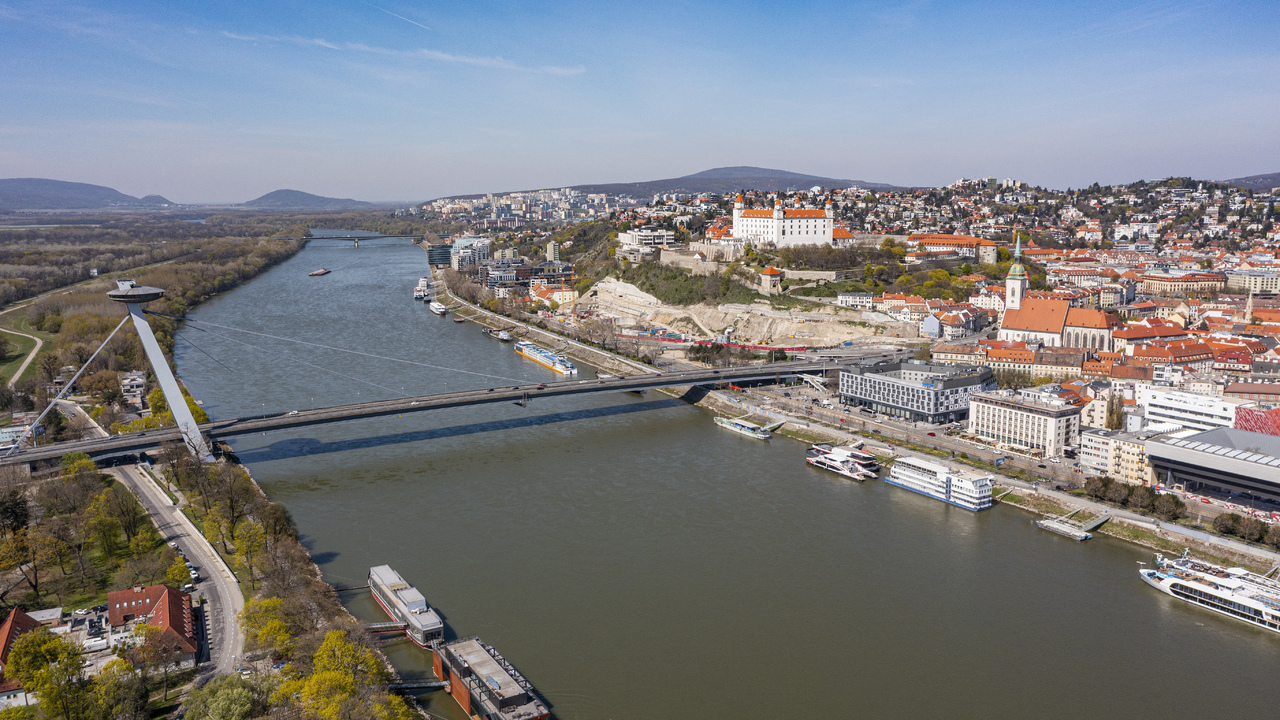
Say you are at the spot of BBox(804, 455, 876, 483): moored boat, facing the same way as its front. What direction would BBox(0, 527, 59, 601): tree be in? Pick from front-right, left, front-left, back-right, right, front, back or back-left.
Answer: left

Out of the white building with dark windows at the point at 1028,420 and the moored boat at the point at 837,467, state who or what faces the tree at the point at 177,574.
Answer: the white building with dark windows

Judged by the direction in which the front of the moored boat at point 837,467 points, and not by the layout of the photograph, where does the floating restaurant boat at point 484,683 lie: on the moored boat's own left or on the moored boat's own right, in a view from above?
on the moored boat's own left

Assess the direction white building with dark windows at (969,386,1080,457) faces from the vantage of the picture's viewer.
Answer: facing the viewer and to the left of the viewer

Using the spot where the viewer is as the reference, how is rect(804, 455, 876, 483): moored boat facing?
facing away from the viewer and to the left of the viewer

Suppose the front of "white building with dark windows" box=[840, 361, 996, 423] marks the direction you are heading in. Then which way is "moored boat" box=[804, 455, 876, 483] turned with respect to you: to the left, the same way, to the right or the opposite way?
to the right

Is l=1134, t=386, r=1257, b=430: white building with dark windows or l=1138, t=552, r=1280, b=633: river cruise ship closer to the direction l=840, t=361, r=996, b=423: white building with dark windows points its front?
the river cruise ship

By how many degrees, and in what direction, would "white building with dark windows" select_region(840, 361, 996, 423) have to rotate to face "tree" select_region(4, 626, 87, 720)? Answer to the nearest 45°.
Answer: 0° — it already faces it

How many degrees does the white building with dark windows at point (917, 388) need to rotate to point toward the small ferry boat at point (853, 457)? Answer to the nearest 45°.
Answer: approximately 45° to its left

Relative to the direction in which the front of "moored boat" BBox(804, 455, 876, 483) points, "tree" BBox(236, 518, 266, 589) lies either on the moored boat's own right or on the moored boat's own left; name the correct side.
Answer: on the moored boat's own left

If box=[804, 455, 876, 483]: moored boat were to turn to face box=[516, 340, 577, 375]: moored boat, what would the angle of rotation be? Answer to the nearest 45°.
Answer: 0° — it already faces it

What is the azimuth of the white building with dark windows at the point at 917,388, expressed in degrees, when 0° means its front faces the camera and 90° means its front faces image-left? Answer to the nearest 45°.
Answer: approximately 45°

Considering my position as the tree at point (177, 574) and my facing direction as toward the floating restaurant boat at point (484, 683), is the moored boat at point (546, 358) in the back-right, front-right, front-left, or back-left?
back-left
